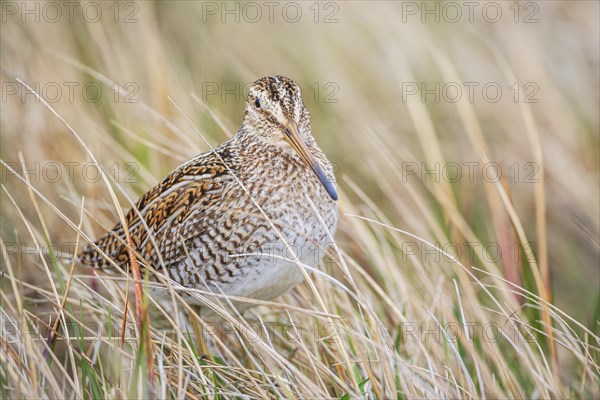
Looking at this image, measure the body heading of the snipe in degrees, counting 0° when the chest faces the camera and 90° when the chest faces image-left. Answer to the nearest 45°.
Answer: approximately 315°
